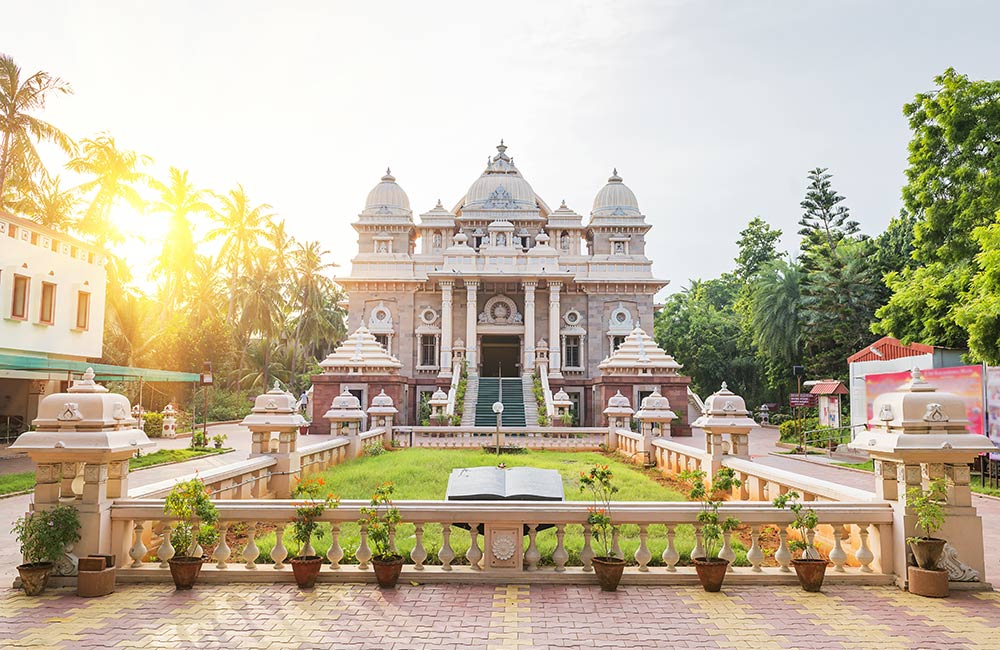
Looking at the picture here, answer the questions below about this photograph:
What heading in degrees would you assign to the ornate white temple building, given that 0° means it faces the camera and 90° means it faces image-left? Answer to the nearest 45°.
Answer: approximately 0°

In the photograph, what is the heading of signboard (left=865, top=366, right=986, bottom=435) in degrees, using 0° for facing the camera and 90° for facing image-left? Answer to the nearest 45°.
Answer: approximately 45°

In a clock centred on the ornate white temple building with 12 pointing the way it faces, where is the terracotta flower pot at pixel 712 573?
The terracotta flower pot is roughly at 12 o'clock from the ornate white temple building.

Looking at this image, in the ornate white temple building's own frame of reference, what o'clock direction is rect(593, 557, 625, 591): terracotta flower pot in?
The terracotta flower pot is roughly at 12 o'clock from the ornate white temple building.

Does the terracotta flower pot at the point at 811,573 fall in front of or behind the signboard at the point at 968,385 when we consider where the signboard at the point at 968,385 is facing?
in front

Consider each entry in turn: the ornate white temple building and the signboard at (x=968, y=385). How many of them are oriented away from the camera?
0

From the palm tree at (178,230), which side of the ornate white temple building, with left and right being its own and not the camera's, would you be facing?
right

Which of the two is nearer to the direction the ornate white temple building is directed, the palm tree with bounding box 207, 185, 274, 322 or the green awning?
the green awning

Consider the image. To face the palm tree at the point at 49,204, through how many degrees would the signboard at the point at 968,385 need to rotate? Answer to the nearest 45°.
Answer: approximately 45° to its right

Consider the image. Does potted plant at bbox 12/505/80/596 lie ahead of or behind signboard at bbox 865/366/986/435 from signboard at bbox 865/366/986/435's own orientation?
ahead

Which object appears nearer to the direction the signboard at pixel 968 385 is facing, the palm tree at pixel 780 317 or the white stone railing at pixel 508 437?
the white stone railing

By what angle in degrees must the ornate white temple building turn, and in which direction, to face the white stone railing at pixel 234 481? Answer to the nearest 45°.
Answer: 0° — it already faces it

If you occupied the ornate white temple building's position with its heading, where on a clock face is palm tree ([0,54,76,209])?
The palm tree is roughly at 2 o'clock from the ornate white temple building.
